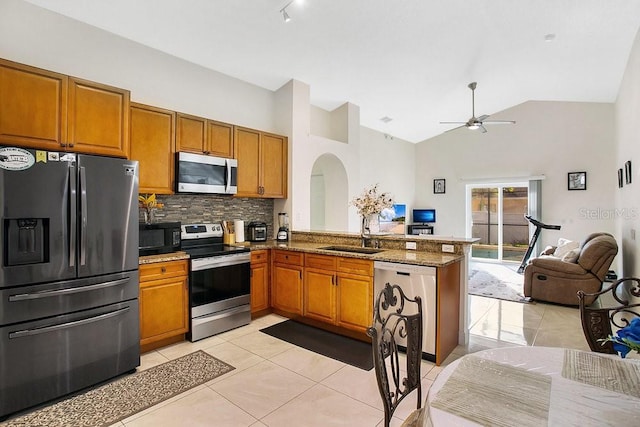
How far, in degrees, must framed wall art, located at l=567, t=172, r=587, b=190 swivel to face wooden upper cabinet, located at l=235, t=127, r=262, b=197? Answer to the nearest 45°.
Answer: approximately 45° to its right

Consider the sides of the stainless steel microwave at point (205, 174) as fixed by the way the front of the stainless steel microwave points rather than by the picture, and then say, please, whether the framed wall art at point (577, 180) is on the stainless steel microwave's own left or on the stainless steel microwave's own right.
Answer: on the stainless steel microwave's own left

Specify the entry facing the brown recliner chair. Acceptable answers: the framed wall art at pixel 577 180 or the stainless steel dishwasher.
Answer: the framed wall art

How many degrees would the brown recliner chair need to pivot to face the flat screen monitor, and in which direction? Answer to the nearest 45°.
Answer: approximately 45° to its right

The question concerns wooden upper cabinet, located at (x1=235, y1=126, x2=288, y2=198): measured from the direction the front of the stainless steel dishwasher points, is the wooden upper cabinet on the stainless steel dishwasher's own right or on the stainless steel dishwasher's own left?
on the stainless steel dishwasher's own right

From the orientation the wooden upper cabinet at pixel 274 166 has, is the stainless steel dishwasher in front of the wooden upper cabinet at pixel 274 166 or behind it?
in front

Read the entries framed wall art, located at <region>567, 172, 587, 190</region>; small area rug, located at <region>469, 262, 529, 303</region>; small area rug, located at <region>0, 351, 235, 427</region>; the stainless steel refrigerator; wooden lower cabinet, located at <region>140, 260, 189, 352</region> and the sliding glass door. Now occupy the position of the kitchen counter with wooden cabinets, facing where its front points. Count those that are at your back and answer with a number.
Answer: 3

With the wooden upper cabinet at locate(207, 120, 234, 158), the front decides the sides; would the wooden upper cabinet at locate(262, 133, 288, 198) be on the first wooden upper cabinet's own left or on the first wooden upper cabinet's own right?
on the first wooden upper cabinet's own left

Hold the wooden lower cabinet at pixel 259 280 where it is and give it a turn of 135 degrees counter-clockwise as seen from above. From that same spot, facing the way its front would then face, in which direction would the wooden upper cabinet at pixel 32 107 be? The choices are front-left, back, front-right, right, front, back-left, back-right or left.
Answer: back-left

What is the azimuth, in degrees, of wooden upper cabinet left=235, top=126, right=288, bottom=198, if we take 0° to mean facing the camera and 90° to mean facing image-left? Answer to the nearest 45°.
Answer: approximately 315°

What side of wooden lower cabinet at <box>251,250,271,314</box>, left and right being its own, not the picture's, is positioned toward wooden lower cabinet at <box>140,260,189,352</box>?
right

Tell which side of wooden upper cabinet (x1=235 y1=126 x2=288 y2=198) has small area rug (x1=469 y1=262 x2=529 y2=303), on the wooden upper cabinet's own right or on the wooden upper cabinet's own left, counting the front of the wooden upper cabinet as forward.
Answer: on the wooden upper cabinet's own left

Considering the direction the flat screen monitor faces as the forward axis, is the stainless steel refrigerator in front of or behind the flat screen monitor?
in front
